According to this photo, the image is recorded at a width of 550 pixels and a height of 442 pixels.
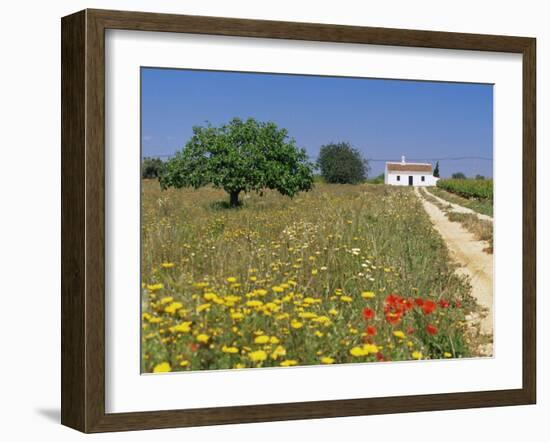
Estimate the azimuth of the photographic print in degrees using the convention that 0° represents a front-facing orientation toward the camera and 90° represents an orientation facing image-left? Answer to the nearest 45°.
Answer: approximately 315°

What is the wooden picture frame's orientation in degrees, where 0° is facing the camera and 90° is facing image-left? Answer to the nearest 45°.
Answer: approximately 315°
